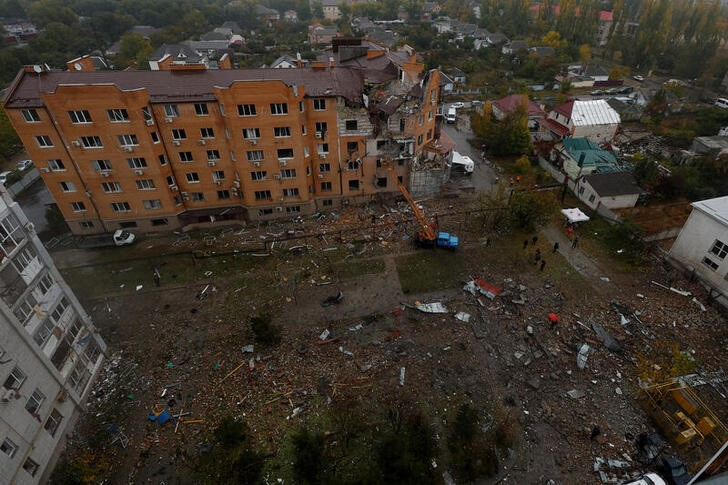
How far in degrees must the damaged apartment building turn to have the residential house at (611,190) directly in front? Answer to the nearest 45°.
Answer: approximately 90° to its left

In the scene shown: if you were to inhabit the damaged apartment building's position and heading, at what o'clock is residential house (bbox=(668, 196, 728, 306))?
The residential house is roughly at 10 o'clock from the damaged apartment building.

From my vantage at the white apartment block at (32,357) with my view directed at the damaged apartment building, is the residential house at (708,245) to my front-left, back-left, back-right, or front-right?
front-right

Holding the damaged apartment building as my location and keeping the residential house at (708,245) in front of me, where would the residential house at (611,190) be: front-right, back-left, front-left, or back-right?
front-left

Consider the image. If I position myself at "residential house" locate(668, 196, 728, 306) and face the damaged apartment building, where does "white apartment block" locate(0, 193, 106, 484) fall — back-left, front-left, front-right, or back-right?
front-left

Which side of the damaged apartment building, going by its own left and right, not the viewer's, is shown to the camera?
front

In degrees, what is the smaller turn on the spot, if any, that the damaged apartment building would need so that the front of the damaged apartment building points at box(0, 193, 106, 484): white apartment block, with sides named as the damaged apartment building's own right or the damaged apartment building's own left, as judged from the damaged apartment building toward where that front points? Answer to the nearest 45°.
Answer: approximately 45° to the damaged apartment building's own right
